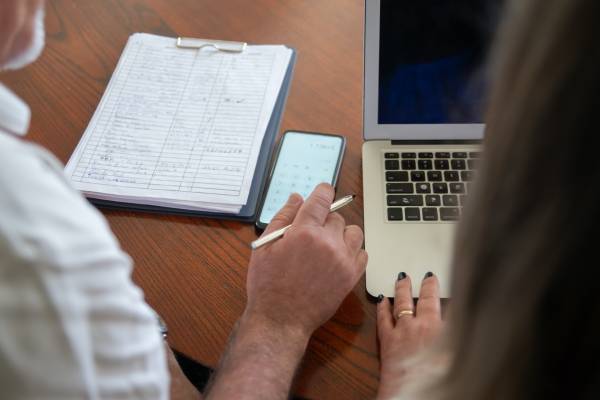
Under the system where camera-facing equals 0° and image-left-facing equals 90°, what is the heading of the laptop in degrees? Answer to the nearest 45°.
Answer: approximately 0°
